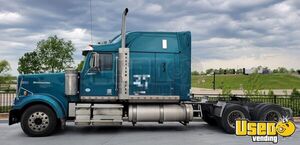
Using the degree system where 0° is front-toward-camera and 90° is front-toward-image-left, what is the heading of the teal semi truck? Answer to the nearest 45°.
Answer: approximately 90°
